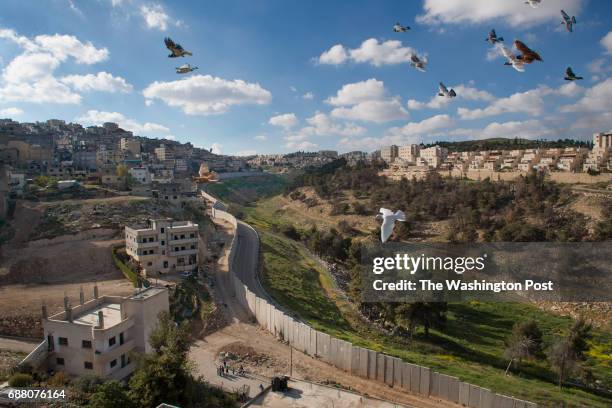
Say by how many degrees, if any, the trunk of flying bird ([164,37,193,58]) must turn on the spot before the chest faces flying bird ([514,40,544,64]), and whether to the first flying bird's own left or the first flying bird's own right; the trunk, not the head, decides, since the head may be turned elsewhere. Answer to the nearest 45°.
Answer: approximately 45° to the first flying bird's own right

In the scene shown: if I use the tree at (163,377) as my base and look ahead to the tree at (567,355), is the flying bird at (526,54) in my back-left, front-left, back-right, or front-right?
front-right

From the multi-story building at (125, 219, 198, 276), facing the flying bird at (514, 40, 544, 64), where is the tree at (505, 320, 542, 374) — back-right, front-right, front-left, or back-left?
front-left

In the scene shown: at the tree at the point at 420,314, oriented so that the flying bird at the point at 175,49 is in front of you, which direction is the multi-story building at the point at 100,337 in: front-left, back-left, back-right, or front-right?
front-right

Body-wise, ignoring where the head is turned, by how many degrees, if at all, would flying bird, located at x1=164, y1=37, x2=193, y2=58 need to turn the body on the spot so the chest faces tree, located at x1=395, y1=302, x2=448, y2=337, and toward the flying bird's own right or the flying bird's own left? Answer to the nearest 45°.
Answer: approximately 135° to the flying bird's own right
